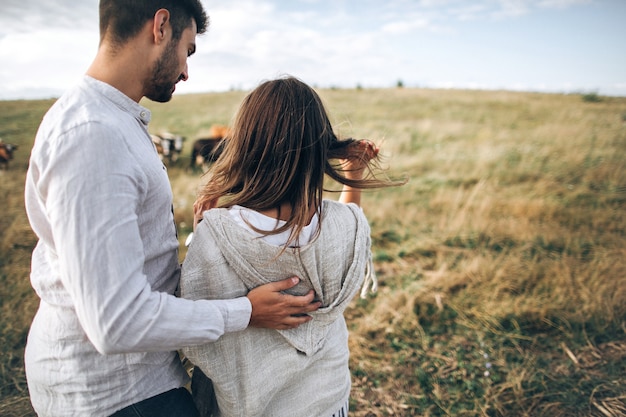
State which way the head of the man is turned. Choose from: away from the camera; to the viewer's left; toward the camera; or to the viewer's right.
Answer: to the viewer's right

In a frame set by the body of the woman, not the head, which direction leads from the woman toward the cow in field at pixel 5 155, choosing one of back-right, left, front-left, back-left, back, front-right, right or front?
front-left

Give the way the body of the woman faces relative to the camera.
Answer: away from the camera

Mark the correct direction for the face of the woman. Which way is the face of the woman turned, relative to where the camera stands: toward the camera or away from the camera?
away from the camera
